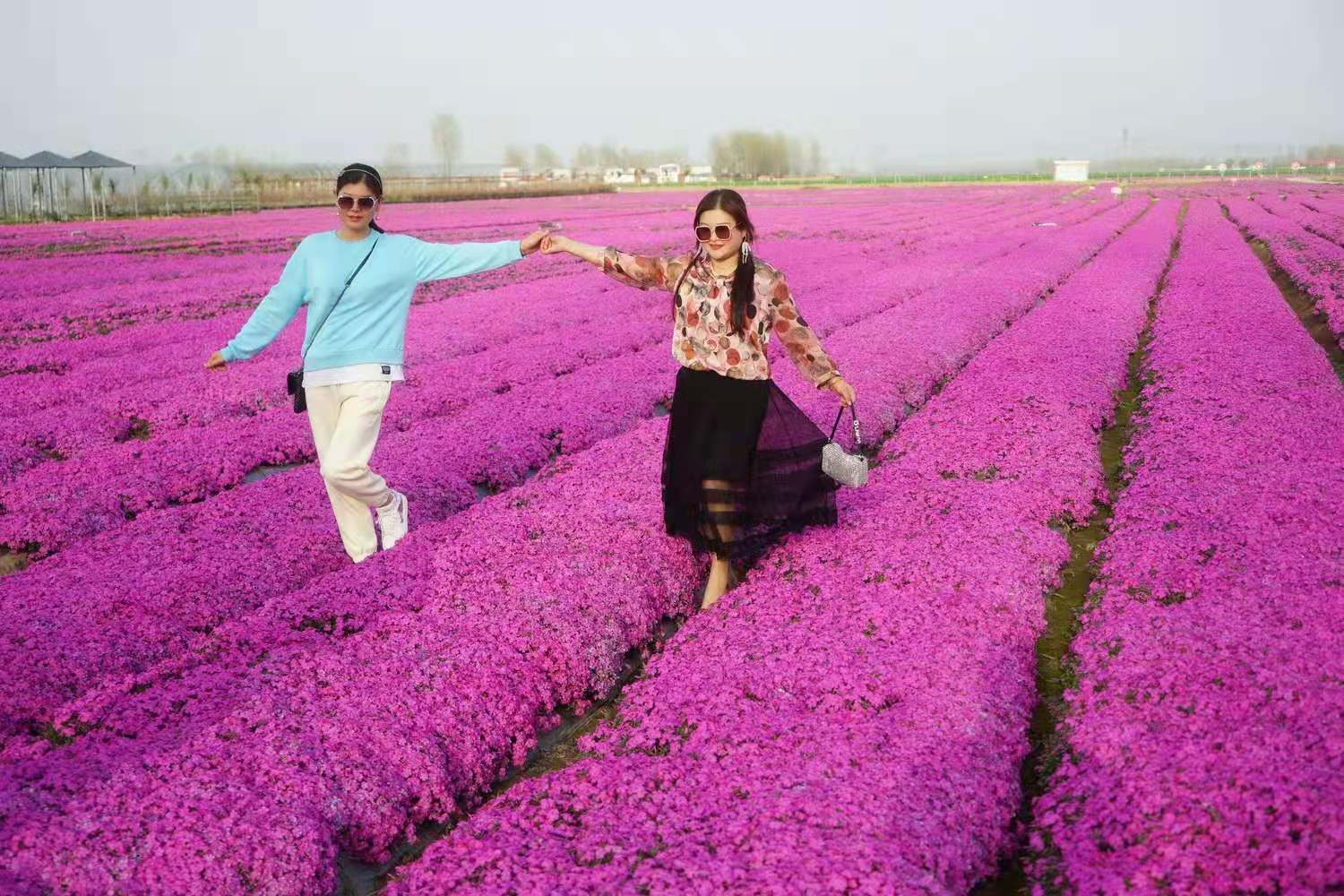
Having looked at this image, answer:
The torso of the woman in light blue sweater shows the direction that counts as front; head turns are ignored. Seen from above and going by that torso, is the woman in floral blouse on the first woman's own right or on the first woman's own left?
on the first woman's own left

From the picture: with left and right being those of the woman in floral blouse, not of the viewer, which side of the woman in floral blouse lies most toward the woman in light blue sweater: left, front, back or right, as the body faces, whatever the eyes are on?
right

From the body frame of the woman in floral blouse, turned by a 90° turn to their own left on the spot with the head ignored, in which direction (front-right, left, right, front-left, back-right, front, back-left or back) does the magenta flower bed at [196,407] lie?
back-left

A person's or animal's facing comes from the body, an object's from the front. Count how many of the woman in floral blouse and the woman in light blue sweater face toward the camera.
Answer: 2

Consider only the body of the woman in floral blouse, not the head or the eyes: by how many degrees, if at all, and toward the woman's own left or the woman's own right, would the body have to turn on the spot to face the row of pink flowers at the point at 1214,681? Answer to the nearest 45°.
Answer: approximately 45° to the woman's own left

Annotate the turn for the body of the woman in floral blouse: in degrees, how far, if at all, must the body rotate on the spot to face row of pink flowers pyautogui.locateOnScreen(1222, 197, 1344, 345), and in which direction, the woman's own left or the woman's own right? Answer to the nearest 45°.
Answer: approximately 135° to the woman's own left

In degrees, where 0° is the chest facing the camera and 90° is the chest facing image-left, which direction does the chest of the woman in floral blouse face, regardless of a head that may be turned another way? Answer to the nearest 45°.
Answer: approximately 0°
